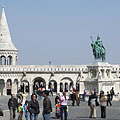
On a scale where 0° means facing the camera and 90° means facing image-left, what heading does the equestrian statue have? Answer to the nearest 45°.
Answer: approximately 45°
